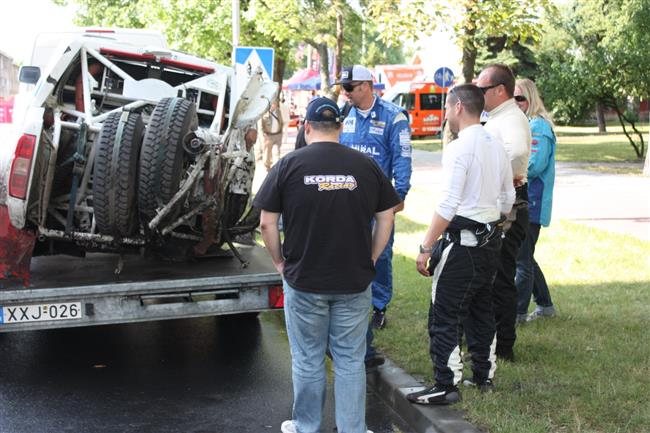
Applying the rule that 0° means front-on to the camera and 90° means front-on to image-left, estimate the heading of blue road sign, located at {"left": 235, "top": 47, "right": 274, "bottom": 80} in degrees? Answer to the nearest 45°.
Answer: approximately 0°

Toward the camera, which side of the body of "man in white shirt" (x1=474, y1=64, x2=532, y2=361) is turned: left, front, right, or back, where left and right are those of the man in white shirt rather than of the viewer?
left

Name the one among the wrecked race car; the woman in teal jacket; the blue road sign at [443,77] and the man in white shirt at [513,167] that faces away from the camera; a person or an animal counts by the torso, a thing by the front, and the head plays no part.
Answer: the wrecked race car

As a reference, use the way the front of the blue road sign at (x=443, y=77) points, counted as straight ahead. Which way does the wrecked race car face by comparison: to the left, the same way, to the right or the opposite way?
the opposite way

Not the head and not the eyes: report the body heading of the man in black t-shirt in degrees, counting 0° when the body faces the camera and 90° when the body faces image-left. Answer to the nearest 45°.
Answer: approximately 180°

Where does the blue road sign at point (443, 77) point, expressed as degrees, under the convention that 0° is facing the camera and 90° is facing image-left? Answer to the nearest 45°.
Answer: approximately 0°

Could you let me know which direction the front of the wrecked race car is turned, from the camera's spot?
facing away from the viewer

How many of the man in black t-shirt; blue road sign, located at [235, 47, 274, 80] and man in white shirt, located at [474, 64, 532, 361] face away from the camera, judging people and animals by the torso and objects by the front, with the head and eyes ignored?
1

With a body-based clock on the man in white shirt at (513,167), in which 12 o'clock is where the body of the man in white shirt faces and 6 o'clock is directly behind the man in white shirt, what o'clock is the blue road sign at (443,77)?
The blue road sign is roughly at 3 o'clock from the man in white shirt.

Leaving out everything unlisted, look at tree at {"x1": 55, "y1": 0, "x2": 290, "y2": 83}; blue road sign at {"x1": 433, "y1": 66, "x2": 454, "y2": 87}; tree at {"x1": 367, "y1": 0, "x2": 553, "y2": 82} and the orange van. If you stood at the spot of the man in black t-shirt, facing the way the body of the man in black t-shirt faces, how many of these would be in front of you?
4

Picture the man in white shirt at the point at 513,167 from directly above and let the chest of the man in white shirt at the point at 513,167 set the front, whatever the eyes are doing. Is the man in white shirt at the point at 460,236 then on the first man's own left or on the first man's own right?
on the first man's own left

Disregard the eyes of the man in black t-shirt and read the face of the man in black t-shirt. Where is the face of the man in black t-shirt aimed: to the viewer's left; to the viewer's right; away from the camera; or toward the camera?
away from the camera

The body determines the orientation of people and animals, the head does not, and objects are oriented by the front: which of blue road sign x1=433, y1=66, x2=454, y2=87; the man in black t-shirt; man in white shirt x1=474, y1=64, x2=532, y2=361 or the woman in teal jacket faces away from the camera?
the man in black t-shirt

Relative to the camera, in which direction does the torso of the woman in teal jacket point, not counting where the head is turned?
to the viewer's left

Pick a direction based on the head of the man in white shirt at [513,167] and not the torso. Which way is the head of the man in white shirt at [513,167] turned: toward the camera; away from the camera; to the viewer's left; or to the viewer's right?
to the viewer's left

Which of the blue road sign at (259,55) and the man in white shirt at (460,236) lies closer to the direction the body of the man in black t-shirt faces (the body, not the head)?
the blue road sign

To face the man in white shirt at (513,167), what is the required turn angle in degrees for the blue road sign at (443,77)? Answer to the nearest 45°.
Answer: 0° — it already faces them
